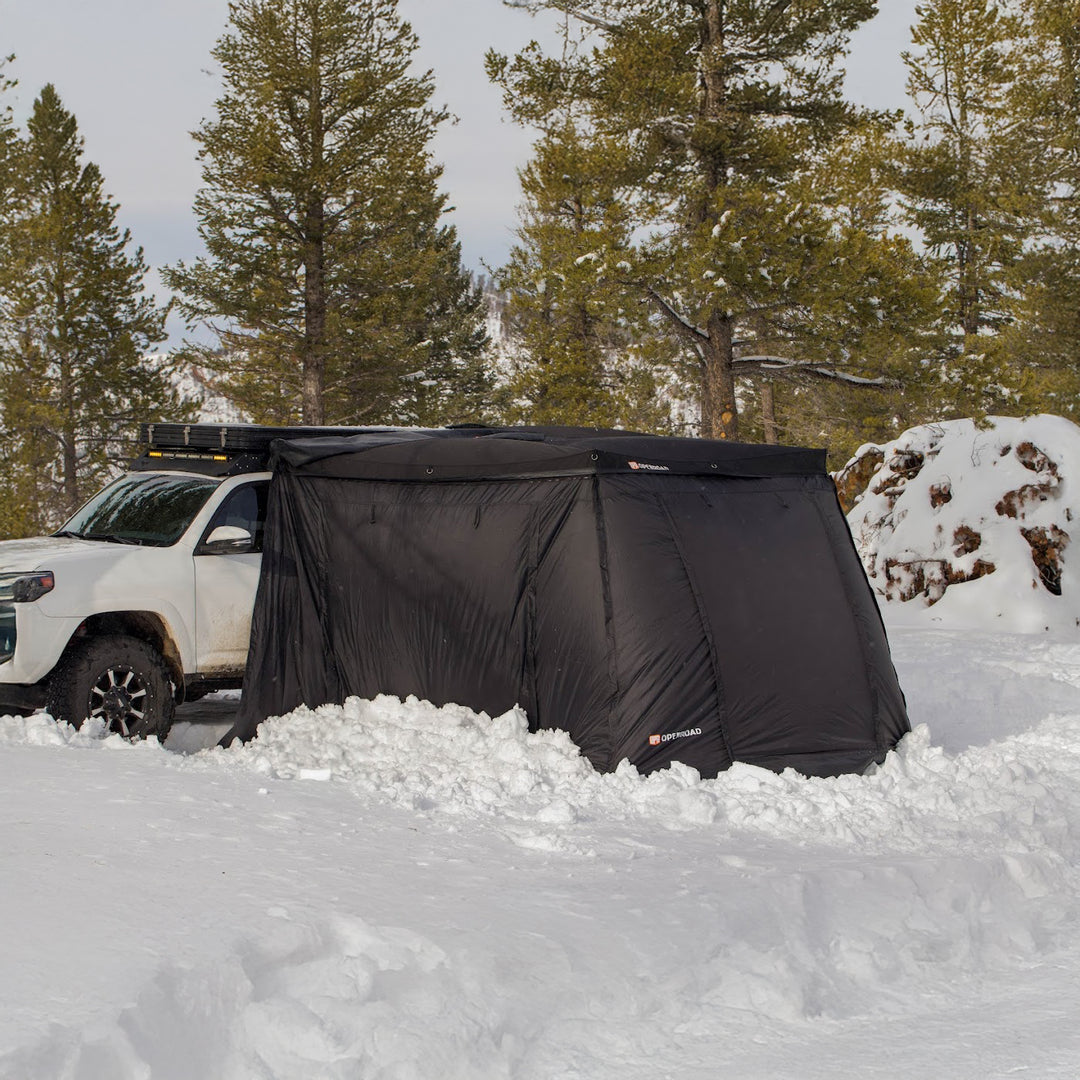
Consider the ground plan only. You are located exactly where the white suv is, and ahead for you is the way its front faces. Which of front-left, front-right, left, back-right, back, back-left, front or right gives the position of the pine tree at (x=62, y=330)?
back-right

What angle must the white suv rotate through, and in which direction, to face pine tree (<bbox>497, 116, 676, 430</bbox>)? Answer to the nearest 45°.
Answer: approximately 180°

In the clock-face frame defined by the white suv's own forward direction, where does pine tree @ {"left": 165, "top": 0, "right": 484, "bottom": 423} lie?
The pine tree is roughly at 5 o'clock from the white suv.

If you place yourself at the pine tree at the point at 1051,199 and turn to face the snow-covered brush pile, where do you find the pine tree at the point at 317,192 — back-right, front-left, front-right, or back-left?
front-right

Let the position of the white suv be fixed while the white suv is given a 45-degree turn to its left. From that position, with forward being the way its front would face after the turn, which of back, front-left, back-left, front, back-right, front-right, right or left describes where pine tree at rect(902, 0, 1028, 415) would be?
back-left

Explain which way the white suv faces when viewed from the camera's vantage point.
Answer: facing the viewer and to the left of the viewer

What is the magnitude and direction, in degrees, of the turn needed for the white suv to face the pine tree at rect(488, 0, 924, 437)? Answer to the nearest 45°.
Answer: approximately 180°
